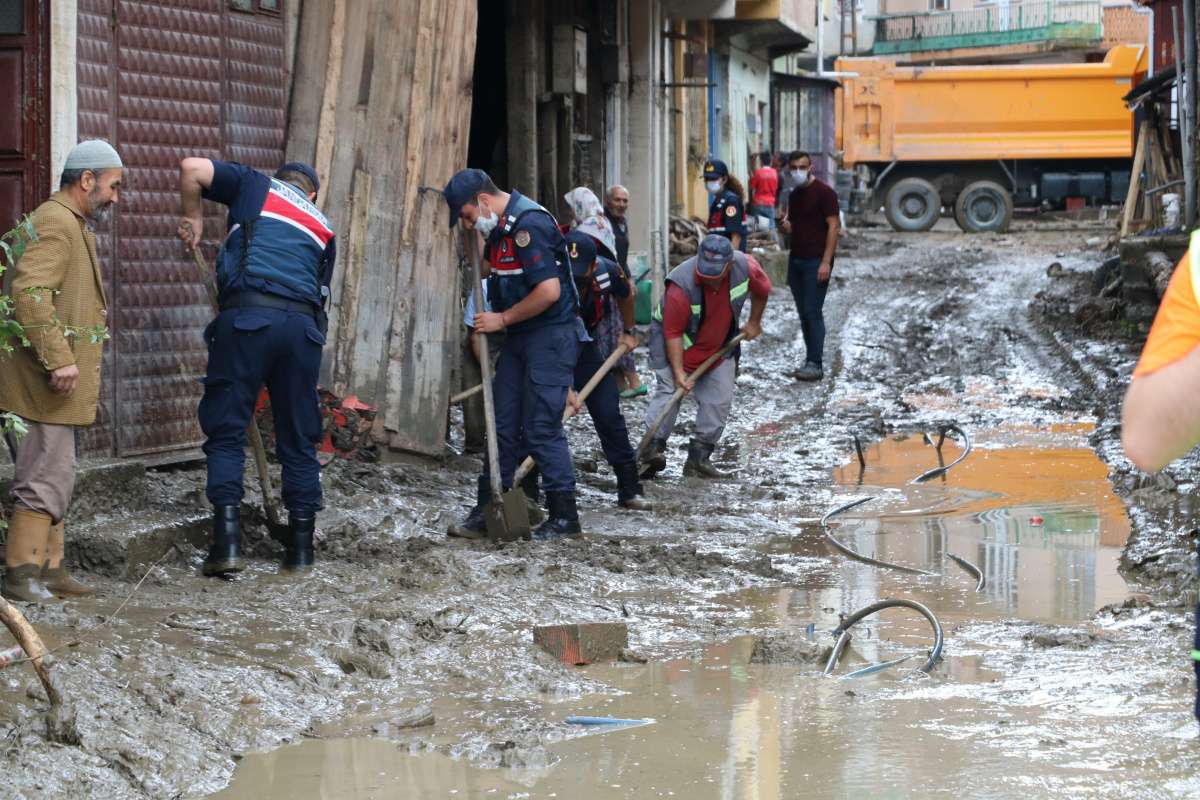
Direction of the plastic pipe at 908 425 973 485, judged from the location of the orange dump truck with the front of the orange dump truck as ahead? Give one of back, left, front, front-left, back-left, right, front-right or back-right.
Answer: right

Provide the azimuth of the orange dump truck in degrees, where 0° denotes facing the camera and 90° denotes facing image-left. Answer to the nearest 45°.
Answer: approximately 270°

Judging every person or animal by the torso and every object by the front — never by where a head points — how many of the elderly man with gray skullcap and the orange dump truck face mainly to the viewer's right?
2

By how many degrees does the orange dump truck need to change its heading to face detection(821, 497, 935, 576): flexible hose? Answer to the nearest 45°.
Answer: approximately 90° to its right

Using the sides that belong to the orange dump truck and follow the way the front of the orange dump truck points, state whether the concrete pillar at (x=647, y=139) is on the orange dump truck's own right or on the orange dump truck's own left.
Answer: on the orange dump truck's own right

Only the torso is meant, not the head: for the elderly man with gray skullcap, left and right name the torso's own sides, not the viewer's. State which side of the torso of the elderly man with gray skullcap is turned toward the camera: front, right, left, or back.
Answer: right

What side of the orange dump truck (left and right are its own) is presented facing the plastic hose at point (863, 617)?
right
